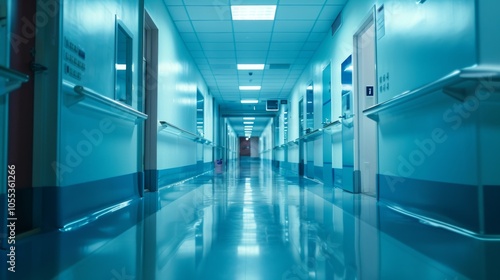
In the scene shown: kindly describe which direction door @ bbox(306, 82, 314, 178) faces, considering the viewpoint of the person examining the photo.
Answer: facing to the left of the viewer

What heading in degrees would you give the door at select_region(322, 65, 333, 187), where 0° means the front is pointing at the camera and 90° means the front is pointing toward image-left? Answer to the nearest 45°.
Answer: approximately 90°

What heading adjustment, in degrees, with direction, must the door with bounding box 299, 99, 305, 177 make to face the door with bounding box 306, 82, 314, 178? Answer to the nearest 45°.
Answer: approximately 90° to its left

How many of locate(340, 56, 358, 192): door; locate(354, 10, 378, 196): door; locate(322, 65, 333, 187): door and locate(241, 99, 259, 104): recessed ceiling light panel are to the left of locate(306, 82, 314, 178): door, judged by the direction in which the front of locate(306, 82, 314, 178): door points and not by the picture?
3

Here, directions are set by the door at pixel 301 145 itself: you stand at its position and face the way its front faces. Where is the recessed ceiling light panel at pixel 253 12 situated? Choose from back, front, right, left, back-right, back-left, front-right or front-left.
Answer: left

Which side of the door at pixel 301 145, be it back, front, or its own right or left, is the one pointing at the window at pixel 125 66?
left

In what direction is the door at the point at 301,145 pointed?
to the viewer's left

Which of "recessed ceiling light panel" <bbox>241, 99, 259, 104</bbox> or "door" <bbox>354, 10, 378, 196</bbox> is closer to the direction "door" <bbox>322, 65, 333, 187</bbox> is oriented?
the recessed ceiling light panel
